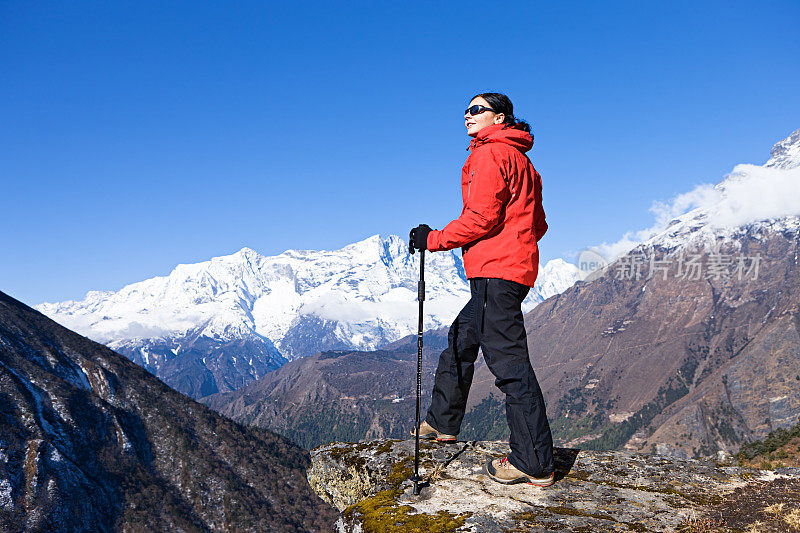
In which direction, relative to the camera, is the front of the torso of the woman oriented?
to the viewer's left

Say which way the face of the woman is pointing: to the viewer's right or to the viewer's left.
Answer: to the viewer's left
